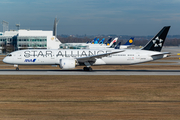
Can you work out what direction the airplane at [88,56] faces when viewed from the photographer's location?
facing to the left of the viewer
